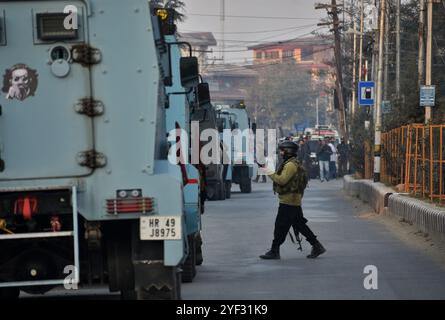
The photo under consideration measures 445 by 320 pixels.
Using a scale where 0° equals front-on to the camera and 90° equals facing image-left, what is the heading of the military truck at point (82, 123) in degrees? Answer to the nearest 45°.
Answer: approximately 180°

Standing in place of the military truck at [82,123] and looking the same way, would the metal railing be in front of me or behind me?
in front

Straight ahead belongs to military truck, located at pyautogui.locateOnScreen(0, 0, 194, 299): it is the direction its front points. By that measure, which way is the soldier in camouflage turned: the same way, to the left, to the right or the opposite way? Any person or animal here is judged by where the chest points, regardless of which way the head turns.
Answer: to the left

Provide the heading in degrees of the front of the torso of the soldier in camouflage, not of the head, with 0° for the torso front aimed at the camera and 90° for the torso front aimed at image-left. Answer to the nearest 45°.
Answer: approximately 90°

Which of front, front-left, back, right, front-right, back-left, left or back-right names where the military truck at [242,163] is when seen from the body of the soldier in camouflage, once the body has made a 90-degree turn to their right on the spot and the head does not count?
front

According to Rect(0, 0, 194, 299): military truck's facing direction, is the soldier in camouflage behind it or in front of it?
in front

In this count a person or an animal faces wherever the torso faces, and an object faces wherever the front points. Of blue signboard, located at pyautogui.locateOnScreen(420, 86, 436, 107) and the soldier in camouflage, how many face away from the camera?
0

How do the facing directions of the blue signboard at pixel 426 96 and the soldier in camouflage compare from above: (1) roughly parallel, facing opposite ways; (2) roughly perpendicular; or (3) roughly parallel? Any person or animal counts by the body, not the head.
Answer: roughly perpendicular

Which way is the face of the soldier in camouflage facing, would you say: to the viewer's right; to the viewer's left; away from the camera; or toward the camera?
to the viewer's left

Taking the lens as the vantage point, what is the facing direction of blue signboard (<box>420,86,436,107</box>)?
facing the viewer
